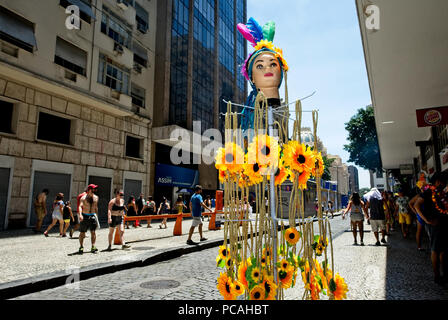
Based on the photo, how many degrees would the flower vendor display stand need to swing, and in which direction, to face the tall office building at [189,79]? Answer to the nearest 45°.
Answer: approximately 180°

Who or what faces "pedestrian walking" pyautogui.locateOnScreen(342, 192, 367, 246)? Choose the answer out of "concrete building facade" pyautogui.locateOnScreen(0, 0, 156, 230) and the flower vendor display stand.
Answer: the concrete building facade

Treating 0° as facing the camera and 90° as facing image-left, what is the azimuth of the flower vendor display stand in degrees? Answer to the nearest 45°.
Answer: approximately 0°

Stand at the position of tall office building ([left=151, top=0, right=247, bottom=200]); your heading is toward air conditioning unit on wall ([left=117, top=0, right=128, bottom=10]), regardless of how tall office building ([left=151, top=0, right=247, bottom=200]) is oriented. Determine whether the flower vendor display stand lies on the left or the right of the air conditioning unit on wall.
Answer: left
